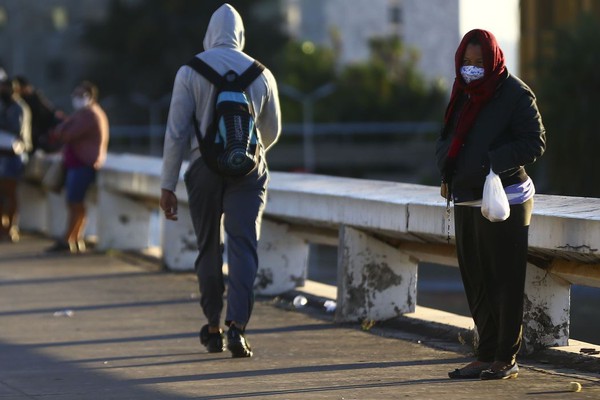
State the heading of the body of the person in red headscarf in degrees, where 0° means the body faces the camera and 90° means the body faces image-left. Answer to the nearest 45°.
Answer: approximately 45°

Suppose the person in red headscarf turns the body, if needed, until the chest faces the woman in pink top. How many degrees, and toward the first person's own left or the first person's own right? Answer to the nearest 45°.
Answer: approximately 90° to the first person's own right

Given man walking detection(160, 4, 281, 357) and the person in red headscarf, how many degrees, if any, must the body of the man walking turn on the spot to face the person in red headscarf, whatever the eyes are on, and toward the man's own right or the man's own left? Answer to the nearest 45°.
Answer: approximately 135° to the man's own right

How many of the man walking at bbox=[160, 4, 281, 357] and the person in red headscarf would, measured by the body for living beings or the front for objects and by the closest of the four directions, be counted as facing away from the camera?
1

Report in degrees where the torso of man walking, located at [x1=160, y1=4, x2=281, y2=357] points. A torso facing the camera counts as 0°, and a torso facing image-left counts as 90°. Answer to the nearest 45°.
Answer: approximately 180°

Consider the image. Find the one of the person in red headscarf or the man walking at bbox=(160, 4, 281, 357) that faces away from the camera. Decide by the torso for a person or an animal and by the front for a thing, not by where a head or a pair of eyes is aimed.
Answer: the man walking

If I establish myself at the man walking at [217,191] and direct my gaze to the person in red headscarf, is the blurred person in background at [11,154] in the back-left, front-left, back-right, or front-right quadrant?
back-left
